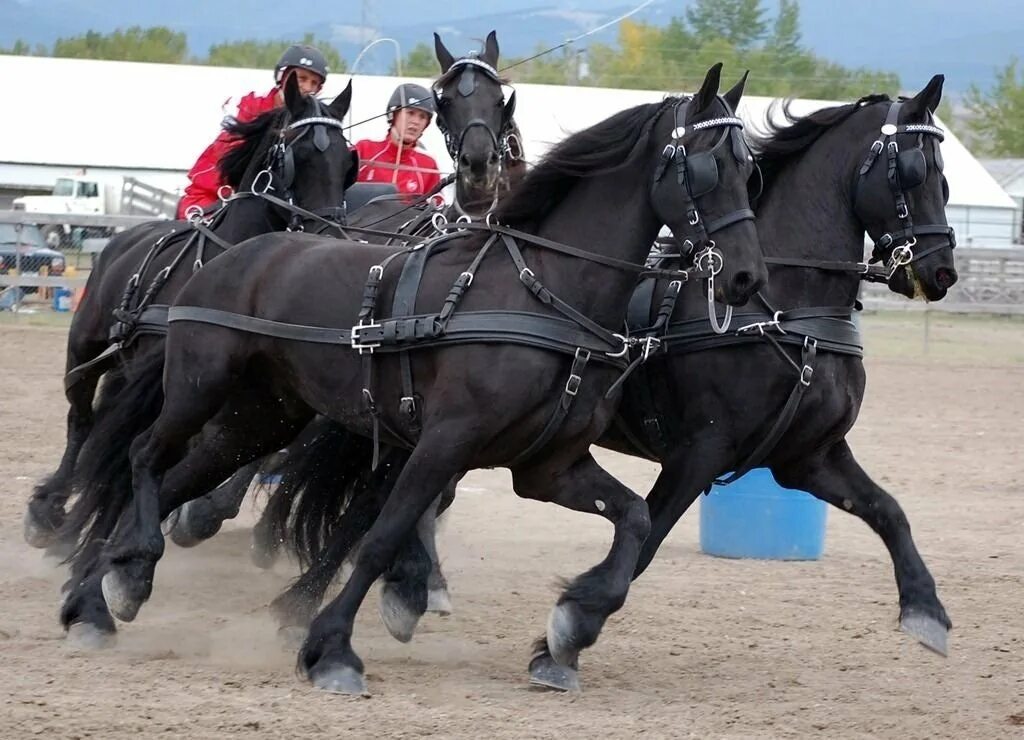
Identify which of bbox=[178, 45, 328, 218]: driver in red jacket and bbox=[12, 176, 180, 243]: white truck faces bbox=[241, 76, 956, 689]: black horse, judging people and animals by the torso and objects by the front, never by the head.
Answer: the driver in red jacket

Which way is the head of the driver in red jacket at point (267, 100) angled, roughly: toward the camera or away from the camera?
toward the camera

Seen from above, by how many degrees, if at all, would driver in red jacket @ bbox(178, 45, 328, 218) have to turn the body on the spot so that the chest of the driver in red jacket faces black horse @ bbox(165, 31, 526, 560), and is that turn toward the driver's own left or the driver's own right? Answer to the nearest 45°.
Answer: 0° — they already face it

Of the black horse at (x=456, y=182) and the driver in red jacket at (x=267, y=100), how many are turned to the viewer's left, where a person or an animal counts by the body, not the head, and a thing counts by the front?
0

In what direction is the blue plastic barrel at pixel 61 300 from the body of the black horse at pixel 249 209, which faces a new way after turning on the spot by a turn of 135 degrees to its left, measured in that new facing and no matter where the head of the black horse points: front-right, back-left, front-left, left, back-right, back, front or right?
front

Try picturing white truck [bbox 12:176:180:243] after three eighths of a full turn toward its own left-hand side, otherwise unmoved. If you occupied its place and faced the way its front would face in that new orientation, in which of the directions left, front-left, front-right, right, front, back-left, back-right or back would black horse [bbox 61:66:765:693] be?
front-right

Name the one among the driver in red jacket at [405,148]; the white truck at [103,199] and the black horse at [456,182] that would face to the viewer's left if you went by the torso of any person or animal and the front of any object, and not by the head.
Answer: the white truck

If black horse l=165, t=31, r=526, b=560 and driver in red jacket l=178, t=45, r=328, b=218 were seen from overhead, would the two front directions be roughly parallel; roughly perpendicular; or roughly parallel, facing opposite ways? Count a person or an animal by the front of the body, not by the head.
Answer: roughly parallel

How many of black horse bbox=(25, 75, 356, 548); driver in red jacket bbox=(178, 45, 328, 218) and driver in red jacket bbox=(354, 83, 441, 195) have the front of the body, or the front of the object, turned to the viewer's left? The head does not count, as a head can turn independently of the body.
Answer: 0

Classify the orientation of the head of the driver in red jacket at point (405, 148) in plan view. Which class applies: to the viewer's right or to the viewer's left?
to the viewer's right

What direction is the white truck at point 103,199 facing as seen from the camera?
to the viewer's left

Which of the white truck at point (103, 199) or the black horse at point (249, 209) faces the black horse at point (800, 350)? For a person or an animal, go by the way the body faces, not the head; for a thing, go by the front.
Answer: the black horse at point (249, 209)

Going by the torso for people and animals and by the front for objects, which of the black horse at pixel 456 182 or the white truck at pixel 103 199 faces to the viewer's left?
the white truck

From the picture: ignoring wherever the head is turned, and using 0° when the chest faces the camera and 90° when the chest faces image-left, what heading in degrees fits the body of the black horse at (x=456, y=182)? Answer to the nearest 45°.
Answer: approximately 315°

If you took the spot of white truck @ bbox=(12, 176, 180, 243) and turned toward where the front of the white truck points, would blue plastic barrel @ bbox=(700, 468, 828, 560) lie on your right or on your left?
on your left
